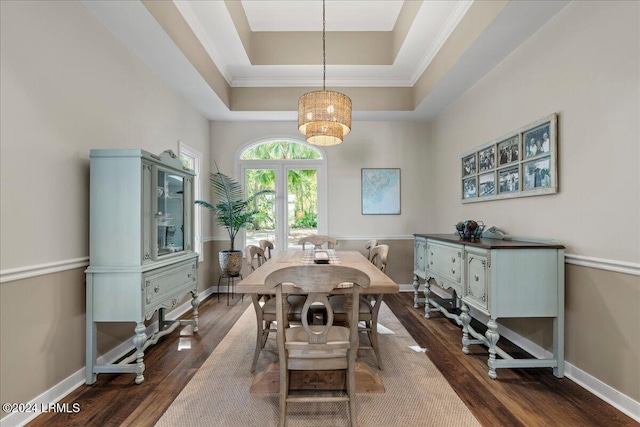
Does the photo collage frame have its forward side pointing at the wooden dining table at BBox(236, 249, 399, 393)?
yes

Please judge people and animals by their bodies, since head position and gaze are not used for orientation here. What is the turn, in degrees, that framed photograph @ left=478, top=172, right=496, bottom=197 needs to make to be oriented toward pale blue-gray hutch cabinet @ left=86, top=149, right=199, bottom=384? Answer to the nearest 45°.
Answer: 0° — it already faces it

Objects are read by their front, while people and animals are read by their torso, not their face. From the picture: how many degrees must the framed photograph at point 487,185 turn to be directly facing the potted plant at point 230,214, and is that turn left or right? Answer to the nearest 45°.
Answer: approximately 45° to its right

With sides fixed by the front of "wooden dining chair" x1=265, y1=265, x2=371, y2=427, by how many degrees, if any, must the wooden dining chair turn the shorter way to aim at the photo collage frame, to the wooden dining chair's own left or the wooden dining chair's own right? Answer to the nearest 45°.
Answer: approximately 45° to the wooden dining chair's own right

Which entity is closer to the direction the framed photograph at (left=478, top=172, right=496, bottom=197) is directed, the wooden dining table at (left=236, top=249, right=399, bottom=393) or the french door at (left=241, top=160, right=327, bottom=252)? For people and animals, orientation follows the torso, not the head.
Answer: the wooden dining table

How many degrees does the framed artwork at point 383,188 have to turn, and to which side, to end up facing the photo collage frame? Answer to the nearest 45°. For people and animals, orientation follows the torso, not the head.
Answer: approximately 45° to its left

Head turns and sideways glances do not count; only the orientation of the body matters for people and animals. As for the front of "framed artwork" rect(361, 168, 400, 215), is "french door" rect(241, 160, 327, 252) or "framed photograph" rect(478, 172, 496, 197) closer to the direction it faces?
the framed photograph

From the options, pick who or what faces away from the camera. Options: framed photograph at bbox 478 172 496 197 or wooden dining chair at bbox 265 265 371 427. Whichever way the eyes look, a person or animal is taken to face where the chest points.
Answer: the wooden dining chair

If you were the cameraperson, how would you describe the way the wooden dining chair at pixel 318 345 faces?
facing away from the viewer

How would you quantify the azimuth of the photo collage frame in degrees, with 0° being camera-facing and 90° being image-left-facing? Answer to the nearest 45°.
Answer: approximately 45°
